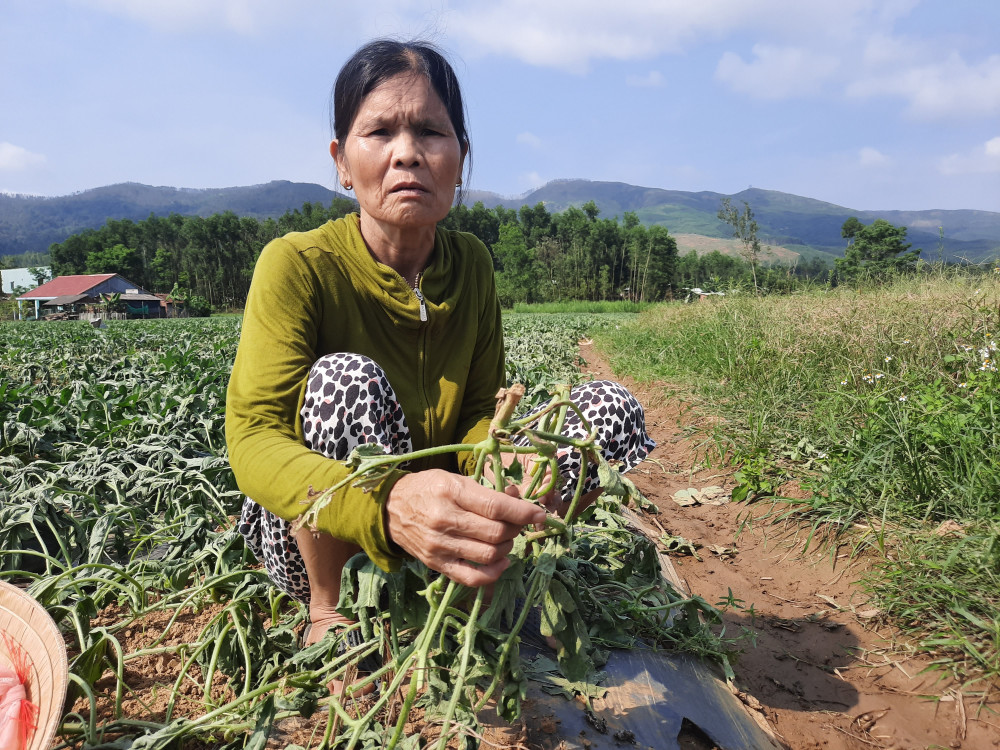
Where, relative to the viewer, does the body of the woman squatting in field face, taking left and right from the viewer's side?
facing the viewer and to the right of the viewer
